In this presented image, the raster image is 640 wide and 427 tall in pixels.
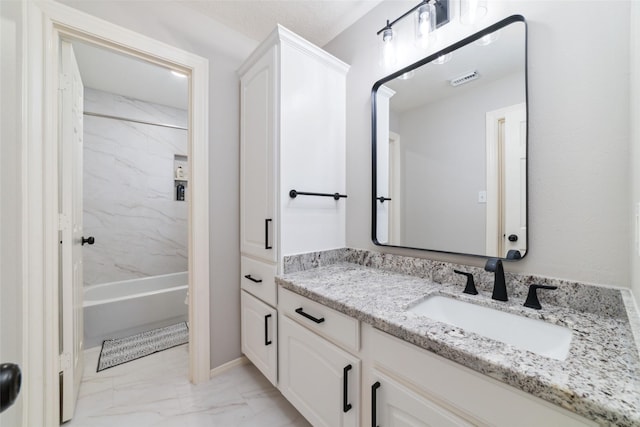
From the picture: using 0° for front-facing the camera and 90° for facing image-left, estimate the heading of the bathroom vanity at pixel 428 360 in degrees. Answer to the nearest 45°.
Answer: approximately 45°

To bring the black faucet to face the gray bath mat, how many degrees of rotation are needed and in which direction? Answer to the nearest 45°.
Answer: approximately 45° to its right

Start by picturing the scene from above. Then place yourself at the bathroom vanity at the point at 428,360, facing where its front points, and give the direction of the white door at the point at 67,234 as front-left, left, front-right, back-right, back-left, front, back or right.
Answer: front-right

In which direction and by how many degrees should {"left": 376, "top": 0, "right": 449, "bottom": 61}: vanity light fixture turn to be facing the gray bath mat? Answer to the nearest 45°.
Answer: approximately 45° to its right

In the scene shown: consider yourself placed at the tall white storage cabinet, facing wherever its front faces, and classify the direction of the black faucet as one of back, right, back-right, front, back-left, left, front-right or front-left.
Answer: left

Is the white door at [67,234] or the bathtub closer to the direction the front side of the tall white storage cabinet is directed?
the white door

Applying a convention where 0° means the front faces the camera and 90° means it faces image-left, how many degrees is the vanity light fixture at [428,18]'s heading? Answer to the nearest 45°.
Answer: approximately 45°

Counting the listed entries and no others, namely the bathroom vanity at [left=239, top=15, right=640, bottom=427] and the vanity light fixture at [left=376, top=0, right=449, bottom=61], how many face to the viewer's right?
0

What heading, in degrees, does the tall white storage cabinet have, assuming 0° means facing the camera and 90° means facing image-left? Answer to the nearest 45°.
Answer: approximately 45°
